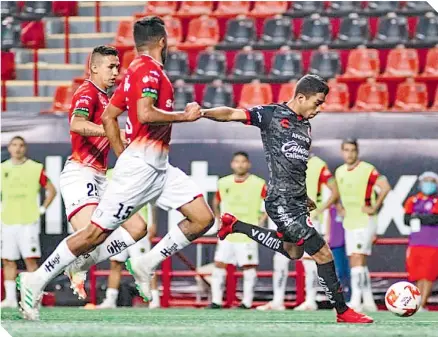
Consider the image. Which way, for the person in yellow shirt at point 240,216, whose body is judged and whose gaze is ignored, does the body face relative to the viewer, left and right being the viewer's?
facing the viewer

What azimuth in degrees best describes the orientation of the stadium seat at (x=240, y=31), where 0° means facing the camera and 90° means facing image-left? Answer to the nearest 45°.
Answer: approximately 0°

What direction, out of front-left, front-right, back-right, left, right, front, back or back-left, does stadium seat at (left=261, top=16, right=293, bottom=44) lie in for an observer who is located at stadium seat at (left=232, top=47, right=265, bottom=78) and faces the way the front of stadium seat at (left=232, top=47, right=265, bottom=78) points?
back-left

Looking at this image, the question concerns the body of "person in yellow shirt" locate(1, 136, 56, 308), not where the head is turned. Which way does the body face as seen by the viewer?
toward the camera

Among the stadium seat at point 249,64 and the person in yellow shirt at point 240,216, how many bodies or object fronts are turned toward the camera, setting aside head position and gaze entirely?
2

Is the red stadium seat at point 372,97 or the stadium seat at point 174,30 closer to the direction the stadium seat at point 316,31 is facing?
the red stadium seat

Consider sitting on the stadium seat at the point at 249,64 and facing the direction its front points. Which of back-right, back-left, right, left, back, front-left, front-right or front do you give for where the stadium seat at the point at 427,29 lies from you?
left

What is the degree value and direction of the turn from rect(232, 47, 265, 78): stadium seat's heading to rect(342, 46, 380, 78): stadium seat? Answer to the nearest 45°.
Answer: approximately 90° to its left

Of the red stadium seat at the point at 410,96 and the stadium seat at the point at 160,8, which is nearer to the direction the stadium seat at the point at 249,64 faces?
the red stadium seat

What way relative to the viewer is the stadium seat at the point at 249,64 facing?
toward the camera

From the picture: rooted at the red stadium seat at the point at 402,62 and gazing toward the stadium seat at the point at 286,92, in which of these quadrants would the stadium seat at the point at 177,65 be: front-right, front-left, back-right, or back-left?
front-right

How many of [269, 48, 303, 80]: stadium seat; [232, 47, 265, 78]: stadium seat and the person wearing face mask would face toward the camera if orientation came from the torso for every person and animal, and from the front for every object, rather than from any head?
3

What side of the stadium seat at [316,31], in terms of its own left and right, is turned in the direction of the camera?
front
